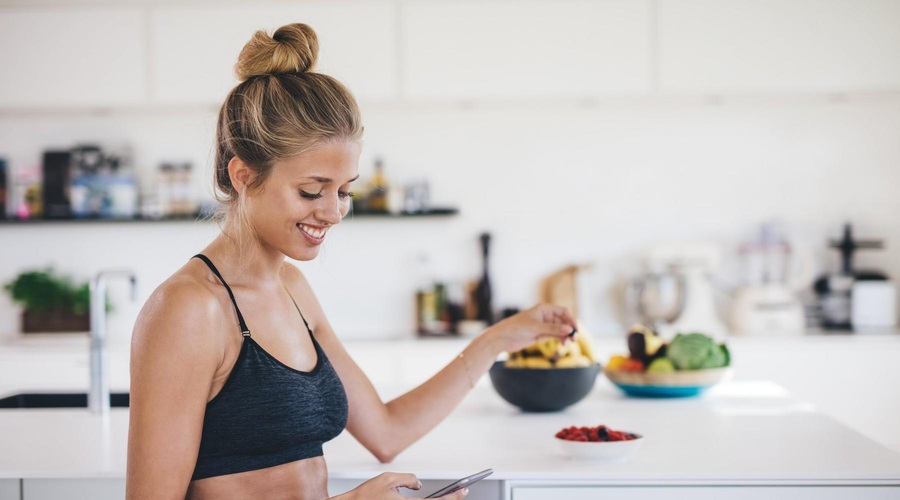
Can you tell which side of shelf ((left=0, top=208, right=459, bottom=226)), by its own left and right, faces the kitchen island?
front

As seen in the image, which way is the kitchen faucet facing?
to the viewer's right

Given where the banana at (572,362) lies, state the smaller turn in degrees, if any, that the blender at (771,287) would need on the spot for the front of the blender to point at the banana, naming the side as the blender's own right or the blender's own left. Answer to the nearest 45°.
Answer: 0° — it already faces it

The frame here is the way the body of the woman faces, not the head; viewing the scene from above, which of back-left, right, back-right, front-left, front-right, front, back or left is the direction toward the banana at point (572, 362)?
left

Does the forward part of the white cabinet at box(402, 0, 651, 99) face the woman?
yes

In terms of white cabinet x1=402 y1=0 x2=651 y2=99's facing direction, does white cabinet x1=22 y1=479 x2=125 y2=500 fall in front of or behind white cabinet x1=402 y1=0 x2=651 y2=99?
in front

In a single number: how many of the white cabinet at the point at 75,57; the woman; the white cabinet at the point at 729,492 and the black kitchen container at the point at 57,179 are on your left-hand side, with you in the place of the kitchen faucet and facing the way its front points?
2

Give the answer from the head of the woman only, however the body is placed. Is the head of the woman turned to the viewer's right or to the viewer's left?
to the viewer's right

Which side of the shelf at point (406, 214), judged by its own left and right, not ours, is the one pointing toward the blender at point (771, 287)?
left

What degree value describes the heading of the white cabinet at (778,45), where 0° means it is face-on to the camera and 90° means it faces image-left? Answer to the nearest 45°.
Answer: approximately 0°

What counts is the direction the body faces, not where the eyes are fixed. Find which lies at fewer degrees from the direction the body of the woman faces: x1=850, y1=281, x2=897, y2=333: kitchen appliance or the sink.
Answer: the kitchen appliance

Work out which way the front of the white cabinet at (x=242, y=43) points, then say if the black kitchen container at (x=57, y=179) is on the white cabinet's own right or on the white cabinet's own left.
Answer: on the white cabinet's own right

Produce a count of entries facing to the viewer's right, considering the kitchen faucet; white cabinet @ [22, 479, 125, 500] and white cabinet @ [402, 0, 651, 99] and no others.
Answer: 1

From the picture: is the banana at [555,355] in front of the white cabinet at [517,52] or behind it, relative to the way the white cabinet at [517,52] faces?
in front
